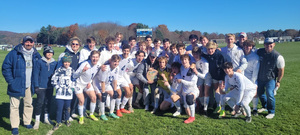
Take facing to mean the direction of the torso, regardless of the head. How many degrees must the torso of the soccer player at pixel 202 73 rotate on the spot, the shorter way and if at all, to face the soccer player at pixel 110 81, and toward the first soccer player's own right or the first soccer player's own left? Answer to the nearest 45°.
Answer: approximately 45° to the first soccer player's own right

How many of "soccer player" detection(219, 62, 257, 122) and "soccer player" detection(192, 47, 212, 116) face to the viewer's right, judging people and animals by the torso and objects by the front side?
0

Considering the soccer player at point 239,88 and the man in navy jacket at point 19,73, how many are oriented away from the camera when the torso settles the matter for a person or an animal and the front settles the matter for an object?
0

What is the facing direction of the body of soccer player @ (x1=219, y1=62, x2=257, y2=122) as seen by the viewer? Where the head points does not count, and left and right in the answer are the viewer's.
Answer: facing the viewer and to the left of the viewer

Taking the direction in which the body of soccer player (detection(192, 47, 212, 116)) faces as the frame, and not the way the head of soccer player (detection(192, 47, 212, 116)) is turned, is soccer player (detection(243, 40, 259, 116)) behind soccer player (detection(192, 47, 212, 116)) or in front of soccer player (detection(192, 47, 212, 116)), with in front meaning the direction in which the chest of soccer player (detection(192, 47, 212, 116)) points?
behind

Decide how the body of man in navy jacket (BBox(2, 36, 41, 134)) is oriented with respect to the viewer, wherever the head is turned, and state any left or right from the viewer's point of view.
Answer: facing the viewer and to the right of the viewer

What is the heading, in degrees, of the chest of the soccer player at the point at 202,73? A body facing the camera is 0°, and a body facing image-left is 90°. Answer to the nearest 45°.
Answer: approximately 45°
